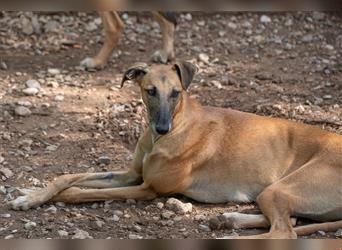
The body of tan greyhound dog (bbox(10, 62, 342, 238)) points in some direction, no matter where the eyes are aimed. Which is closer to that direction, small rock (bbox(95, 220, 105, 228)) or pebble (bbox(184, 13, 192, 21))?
the small rock

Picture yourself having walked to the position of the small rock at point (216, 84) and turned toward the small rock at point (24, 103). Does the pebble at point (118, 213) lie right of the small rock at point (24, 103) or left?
left

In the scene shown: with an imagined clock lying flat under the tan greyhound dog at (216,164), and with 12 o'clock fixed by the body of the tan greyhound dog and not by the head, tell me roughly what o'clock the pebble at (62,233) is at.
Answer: The pebble is roughly at 11 o'clock from the tan greyhound dog.

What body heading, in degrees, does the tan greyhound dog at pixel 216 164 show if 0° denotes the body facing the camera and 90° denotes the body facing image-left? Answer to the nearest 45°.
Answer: approximately 90°

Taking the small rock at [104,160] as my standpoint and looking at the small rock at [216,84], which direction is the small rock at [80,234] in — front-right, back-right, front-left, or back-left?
back-right

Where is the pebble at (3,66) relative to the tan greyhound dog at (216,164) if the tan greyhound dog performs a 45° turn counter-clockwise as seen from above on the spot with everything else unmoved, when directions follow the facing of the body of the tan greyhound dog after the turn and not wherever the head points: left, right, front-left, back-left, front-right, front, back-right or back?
right

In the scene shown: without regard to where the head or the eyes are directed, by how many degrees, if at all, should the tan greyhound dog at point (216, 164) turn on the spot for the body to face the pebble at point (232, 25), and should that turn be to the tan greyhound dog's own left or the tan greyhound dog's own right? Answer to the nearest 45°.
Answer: approximately 90° to the tan greyhound dog's own right

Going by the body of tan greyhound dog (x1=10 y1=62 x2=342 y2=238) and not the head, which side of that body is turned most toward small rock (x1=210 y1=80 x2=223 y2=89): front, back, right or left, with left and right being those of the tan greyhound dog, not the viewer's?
right

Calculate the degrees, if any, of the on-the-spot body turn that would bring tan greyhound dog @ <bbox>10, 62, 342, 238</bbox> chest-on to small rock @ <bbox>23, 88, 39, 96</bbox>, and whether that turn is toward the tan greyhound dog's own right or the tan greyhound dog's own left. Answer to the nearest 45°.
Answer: approximately 45° to the tan greyhound dog's own right

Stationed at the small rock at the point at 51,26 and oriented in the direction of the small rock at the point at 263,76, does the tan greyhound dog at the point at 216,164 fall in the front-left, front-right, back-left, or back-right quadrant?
front-right

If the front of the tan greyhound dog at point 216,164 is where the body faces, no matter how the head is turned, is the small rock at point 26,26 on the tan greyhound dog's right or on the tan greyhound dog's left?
on the tan greyhound dog's right

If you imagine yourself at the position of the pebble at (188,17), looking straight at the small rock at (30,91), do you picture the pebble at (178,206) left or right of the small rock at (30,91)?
left

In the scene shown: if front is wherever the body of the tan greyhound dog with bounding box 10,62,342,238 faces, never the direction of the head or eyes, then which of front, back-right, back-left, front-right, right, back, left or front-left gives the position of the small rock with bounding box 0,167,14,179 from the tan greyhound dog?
front

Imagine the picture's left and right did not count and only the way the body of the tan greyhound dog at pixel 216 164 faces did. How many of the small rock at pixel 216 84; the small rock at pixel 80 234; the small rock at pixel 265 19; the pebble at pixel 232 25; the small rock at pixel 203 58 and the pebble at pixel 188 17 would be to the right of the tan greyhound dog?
5

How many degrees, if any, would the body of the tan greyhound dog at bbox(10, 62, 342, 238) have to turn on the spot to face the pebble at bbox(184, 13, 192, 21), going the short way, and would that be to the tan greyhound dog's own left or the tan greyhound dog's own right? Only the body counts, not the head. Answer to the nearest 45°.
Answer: approximately 90° to the tan greyhound dog's own right
